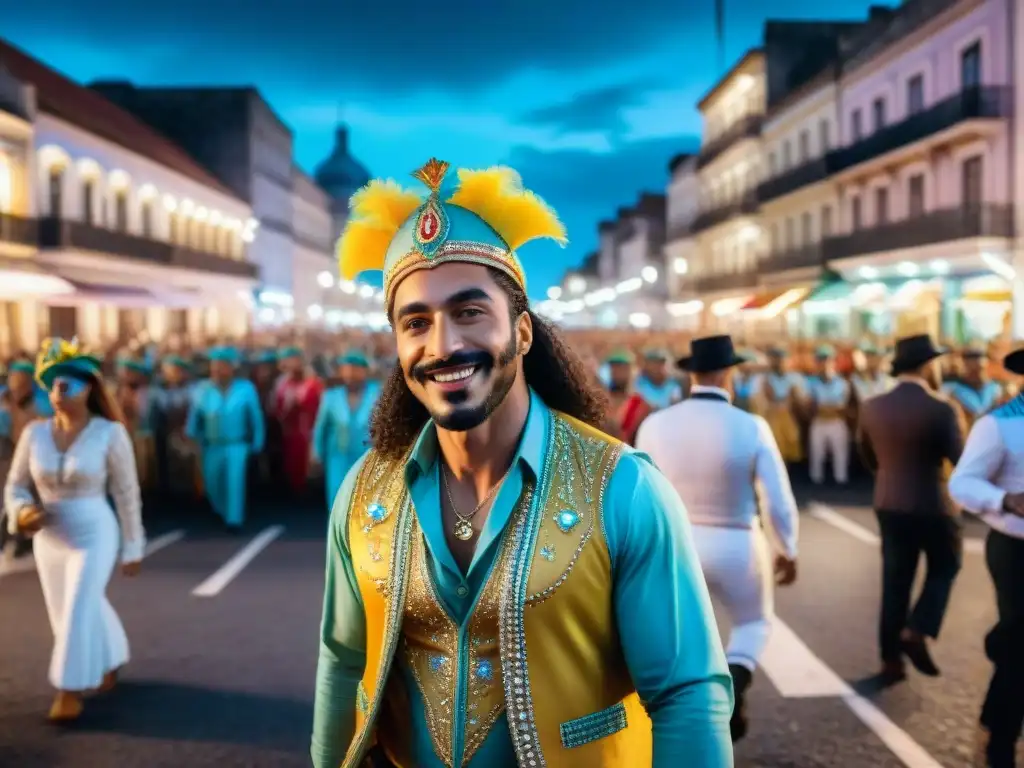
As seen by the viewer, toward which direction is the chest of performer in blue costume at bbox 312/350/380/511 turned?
toward the camera

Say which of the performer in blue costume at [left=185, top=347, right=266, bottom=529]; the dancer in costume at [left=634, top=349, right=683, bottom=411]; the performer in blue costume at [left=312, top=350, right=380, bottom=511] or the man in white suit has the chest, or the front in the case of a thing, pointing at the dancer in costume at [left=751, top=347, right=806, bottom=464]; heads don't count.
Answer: the man in white suit

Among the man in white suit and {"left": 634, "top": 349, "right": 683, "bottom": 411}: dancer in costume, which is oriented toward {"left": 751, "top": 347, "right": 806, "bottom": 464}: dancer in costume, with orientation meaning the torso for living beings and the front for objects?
the man in white suit

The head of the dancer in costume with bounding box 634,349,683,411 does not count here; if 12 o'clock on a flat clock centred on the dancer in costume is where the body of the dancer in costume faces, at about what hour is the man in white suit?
The man in white suit is roughly at 12 o'clock from the dancer in costume.

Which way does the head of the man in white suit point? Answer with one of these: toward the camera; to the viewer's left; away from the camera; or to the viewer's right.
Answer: away from the camera

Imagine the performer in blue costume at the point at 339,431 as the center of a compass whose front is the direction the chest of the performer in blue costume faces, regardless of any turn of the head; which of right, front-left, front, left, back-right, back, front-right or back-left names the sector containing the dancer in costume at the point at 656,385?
left

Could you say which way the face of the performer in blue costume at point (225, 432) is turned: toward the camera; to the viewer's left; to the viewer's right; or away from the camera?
toward the camera

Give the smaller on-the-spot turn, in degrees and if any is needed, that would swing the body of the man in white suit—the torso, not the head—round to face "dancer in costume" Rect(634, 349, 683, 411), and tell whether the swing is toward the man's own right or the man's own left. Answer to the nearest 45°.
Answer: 0° — they already face them

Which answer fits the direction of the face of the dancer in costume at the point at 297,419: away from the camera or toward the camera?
toward the camera

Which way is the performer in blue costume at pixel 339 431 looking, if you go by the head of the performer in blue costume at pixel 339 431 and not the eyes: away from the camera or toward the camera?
toward the camera

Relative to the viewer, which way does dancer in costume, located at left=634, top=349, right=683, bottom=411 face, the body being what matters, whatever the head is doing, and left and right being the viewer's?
facing the viewer

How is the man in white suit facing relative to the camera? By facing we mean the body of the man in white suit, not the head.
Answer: away from the camera

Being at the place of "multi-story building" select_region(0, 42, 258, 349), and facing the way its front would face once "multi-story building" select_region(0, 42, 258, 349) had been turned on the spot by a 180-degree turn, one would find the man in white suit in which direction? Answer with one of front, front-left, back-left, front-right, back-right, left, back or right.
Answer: back-left

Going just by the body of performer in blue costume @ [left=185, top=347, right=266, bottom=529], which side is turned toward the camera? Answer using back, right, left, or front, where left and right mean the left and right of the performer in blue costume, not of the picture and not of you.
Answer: front

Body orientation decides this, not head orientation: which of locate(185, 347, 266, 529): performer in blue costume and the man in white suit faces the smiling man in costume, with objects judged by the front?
the performer in blue costume

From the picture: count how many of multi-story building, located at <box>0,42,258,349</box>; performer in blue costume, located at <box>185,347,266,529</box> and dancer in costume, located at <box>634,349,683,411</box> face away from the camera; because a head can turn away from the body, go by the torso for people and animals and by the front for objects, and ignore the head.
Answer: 0

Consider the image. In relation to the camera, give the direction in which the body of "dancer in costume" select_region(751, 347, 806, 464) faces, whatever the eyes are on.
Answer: toward the camera

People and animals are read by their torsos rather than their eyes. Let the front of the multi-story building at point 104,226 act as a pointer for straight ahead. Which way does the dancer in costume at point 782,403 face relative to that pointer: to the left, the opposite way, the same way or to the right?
to the right

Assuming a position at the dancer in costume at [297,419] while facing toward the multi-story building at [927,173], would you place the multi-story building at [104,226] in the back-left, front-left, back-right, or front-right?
front-left
